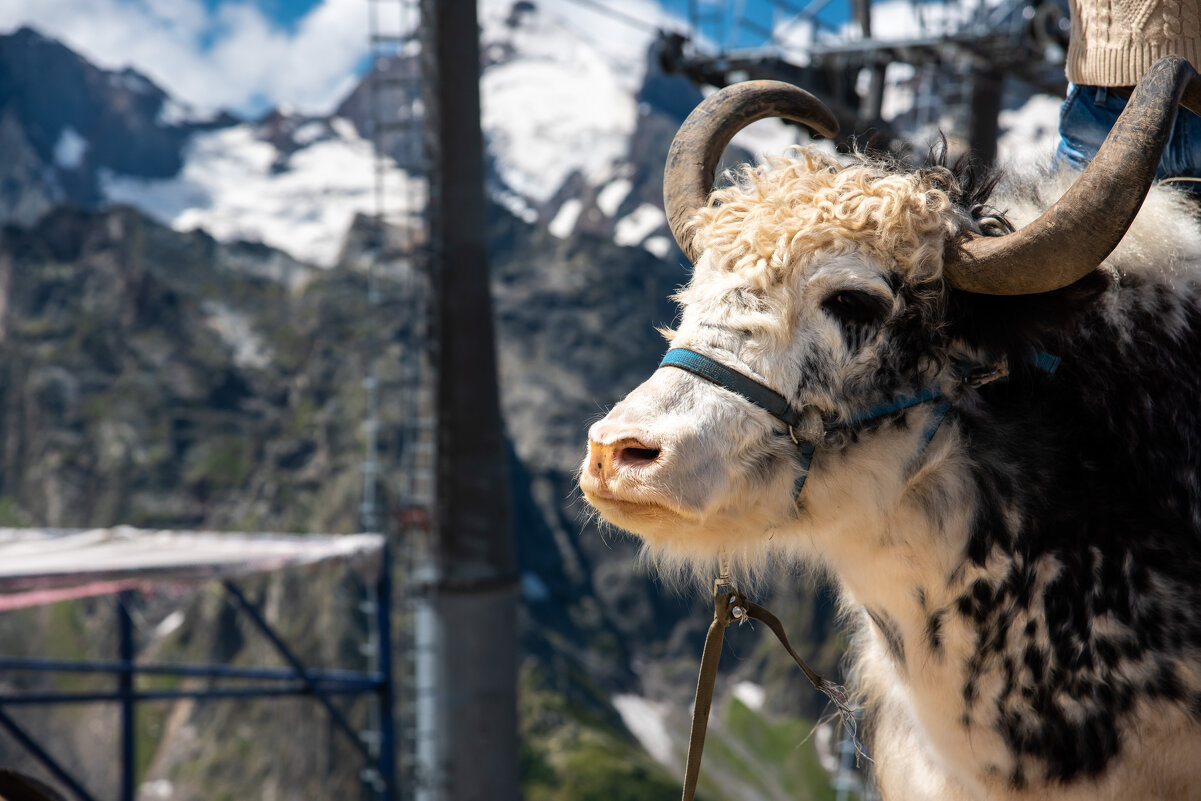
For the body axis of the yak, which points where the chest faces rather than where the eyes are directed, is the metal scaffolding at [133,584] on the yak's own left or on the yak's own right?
on the yak's own right

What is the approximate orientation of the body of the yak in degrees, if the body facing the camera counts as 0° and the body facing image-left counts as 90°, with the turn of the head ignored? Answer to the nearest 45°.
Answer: approximately 45°

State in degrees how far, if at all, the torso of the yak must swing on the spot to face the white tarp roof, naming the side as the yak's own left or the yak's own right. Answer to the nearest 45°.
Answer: approximately 90° to the yak's own right
